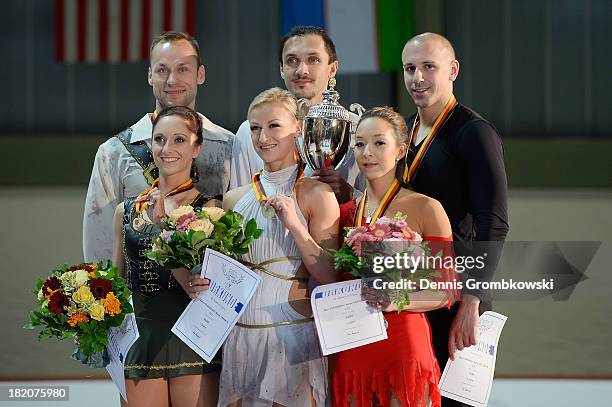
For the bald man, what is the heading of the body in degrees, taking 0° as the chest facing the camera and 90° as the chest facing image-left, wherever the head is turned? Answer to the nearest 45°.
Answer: approximately 45°

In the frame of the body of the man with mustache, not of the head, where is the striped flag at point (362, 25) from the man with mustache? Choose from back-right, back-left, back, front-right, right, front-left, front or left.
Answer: back

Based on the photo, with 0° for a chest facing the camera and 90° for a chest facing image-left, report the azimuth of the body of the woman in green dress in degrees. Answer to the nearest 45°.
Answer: approximately 0°

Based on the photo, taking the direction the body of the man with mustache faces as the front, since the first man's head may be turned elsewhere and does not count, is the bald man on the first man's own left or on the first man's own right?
on the first man's own left

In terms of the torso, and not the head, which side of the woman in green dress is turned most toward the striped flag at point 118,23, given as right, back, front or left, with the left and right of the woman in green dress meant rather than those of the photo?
back

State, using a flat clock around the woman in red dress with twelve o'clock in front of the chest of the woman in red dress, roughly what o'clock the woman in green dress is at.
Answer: The woman in green dress is roughly at 2 o'clock from the woman in red dress.

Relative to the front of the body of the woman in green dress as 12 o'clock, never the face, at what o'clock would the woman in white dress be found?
The woman in white dress is roughly at 10 o'clock from the woman in green dress.

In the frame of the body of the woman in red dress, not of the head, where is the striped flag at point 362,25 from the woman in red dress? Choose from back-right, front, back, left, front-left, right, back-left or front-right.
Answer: back-right

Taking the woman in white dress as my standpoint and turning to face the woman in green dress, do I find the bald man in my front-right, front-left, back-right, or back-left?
back-right
